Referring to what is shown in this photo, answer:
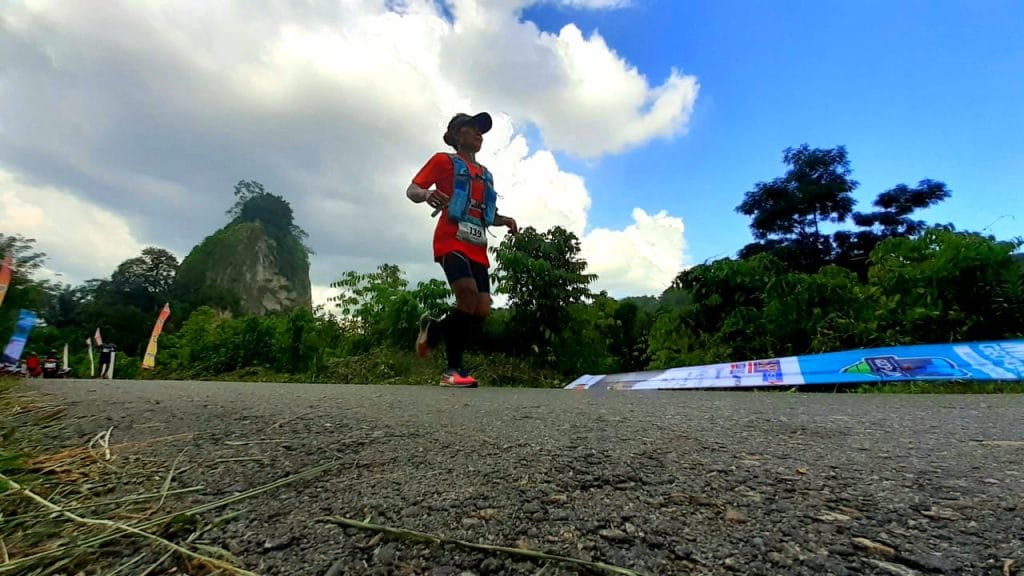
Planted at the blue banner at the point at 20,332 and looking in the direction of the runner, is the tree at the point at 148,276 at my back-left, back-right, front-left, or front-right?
back-left

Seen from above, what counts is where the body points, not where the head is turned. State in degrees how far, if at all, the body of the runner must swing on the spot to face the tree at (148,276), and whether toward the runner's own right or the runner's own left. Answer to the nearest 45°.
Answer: approximately 180°

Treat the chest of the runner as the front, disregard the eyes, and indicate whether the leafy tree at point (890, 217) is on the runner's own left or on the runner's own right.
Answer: on the runner's own left

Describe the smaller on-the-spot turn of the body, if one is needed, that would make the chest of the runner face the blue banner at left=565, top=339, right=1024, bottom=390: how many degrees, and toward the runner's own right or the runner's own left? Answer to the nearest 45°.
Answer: approximately 45° to the runner's own left

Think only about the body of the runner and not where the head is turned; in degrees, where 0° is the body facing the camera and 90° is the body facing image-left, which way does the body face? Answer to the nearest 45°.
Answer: approximately 315°

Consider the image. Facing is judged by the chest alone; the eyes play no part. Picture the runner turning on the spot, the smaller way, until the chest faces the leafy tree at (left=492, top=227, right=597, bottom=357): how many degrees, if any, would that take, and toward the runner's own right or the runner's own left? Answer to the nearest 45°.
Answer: approximately 135° to the runner's own left

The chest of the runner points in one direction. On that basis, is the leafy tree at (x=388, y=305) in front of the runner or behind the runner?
behind

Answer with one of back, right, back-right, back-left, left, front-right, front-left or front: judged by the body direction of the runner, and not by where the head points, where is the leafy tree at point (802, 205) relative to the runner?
left
